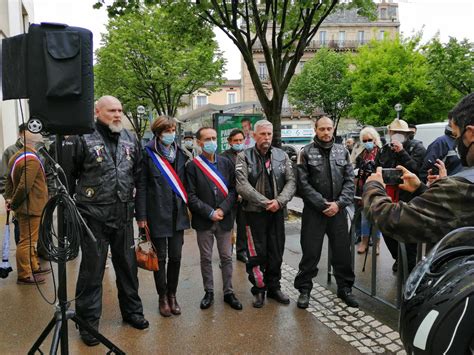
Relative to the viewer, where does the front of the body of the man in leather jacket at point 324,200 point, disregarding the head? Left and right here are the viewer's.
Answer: facing the viewer

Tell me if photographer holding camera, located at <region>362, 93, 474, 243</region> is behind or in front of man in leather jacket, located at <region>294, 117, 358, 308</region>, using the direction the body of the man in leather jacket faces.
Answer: in front

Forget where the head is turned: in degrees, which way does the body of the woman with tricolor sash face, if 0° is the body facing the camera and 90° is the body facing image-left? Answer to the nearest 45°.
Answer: approximately 315°

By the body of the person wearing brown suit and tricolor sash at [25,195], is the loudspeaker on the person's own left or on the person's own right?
on the person's own right

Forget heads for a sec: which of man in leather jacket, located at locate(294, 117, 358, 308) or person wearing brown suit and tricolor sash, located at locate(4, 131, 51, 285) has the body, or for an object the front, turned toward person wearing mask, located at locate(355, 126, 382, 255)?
person wearing brown suit and tricolor sash, located at locate(4, 131, 51, 285)

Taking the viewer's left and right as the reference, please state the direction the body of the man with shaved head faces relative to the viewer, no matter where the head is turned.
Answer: facing the viewer and to the right of the viewer

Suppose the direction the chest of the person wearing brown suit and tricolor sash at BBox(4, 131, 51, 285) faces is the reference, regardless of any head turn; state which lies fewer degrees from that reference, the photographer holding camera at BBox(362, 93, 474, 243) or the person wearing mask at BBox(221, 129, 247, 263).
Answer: the person wearing mask

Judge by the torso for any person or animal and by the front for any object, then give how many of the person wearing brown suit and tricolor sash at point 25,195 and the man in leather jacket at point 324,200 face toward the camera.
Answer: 1

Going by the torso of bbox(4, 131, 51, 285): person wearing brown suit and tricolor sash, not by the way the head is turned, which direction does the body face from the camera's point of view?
to the viewer's right

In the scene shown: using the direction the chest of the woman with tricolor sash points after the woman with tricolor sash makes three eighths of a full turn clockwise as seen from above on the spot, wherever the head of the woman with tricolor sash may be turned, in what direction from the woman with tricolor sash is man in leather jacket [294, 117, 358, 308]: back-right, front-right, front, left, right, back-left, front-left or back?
back
